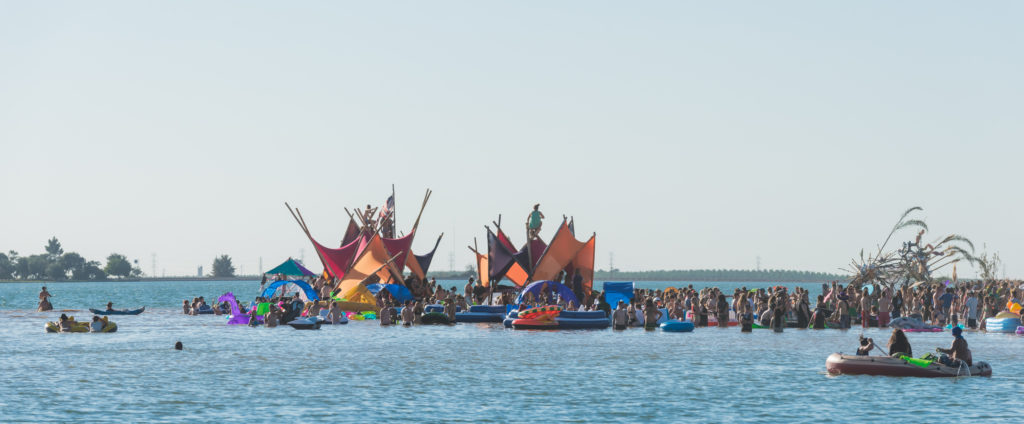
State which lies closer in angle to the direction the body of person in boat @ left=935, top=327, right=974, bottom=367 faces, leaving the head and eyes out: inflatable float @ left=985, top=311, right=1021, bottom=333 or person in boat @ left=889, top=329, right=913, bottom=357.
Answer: the person in boat

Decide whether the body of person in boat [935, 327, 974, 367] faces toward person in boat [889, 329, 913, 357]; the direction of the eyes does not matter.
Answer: yes

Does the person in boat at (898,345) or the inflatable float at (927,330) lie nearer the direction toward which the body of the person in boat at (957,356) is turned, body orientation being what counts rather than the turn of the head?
the person in boat

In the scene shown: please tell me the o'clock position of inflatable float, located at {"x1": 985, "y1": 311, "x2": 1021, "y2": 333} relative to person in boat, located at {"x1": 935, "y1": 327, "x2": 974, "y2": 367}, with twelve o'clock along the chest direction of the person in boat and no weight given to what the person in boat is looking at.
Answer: The inflatable float is roughly at 3 o'clock from the person in boat.

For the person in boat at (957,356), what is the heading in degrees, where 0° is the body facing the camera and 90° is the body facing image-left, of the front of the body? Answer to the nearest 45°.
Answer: approximately 90°
